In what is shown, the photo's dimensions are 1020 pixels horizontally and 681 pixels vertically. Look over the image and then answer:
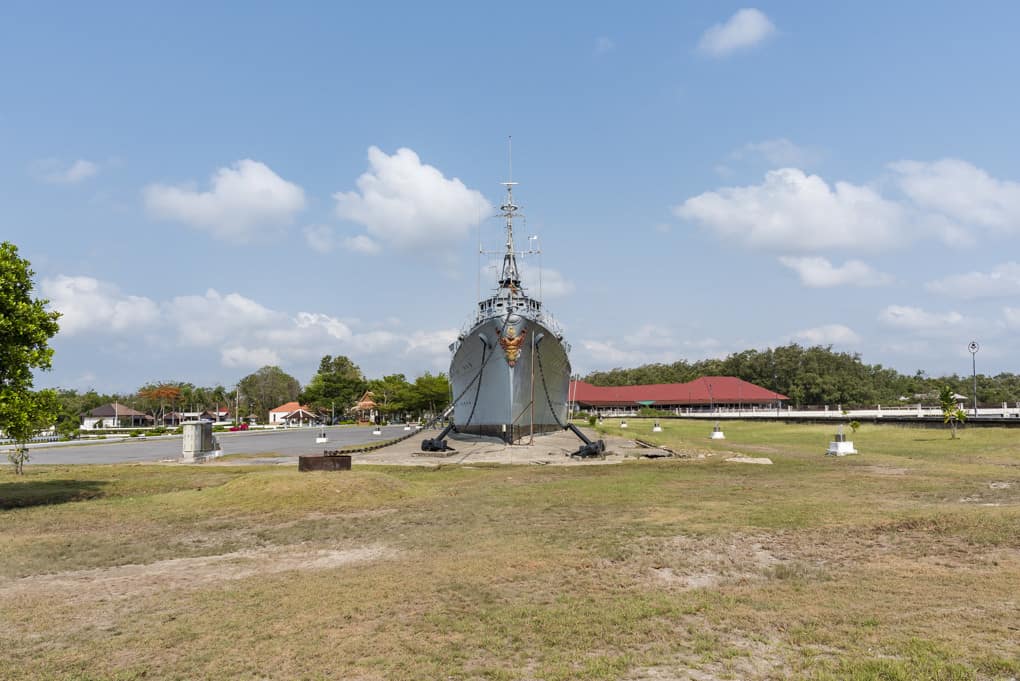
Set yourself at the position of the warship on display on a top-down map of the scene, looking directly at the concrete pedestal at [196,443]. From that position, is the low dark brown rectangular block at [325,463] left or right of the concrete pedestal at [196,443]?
left

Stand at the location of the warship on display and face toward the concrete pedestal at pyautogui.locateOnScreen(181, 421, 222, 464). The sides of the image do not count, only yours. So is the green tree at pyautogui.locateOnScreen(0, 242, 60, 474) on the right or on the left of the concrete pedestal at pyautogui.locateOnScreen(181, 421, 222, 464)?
left

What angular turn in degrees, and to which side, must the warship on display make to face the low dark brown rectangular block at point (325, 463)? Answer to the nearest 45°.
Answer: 0° — it already faces it

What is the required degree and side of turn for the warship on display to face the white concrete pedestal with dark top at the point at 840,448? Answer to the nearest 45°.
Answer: approximately 45° to its left

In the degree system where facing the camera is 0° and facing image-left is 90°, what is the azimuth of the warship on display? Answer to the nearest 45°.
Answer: approximately 0°
